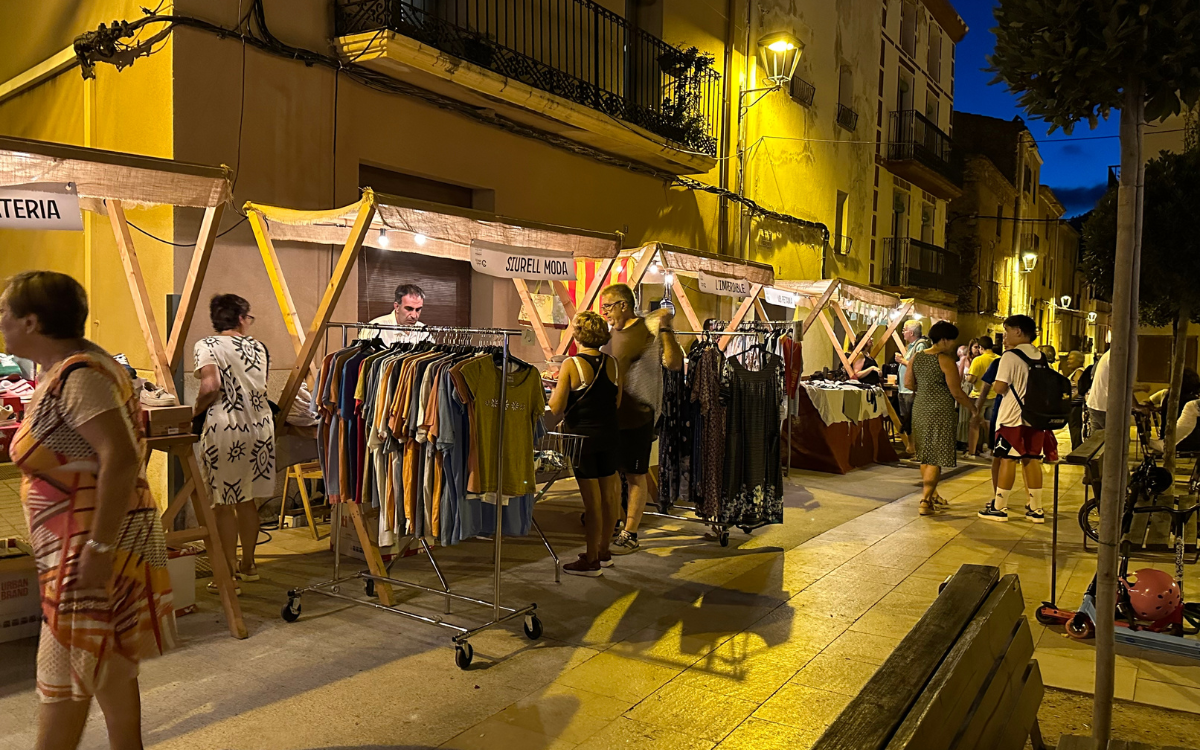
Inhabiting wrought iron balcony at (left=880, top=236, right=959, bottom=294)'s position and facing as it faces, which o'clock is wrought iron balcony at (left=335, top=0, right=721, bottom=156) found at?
wrought iron balcony at (left=335, top=0, right=721, bottom=156) is roughly at 2 o'clock from wrought iron balcony at (left=880, top=236, right=959, bottom=294).

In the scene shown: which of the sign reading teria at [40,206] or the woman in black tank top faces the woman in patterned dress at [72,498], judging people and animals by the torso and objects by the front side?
the sign reading teria

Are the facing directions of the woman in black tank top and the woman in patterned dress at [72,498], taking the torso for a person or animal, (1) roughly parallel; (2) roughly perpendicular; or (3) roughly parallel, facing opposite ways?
roughly perpendicular

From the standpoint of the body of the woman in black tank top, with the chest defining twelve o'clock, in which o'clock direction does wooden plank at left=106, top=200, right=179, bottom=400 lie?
The wooden plank is roughly at 10 o'clock from the woman in black tank top.

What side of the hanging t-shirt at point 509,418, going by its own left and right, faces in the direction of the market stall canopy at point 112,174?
right

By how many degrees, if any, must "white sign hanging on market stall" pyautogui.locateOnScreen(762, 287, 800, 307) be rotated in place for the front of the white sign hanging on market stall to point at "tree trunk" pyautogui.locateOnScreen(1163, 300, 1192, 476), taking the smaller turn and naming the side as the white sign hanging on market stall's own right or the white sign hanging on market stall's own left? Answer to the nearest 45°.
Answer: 0° — it already faces it

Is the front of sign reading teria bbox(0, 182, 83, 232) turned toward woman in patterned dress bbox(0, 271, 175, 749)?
yes

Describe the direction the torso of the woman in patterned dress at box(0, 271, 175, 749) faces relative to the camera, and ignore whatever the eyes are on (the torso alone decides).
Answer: to the viewer's left

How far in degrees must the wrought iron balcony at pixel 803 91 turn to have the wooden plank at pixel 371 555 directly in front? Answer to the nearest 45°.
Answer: approximately 45° to its right
